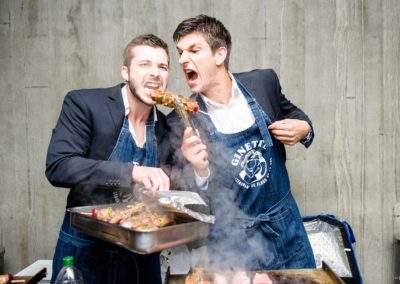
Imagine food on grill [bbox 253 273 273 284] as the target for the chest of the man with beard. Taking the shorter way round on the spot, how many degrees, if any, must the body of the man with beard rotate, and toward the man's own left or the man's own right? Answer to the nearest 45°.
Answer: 0° — they already face it

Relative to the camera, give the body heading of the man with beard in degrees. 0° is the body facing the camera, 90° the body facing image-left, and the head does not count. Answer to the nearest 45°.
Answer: approximately 315°

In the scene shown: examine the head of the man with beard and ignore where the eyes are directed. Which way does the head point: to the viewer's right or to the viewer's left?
to the viewer's right

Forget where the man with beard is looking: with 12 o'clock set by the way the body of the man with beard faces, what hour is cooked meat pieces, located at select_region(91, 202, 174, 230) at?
The cooked meat pieces is roughly at 1 o'clock from the man with beard.

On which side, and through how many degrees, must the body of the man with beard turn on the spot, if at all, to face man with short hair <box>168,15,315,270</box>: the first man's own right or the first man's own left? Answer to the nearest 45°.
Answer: approximately 45° to the first man's own left
